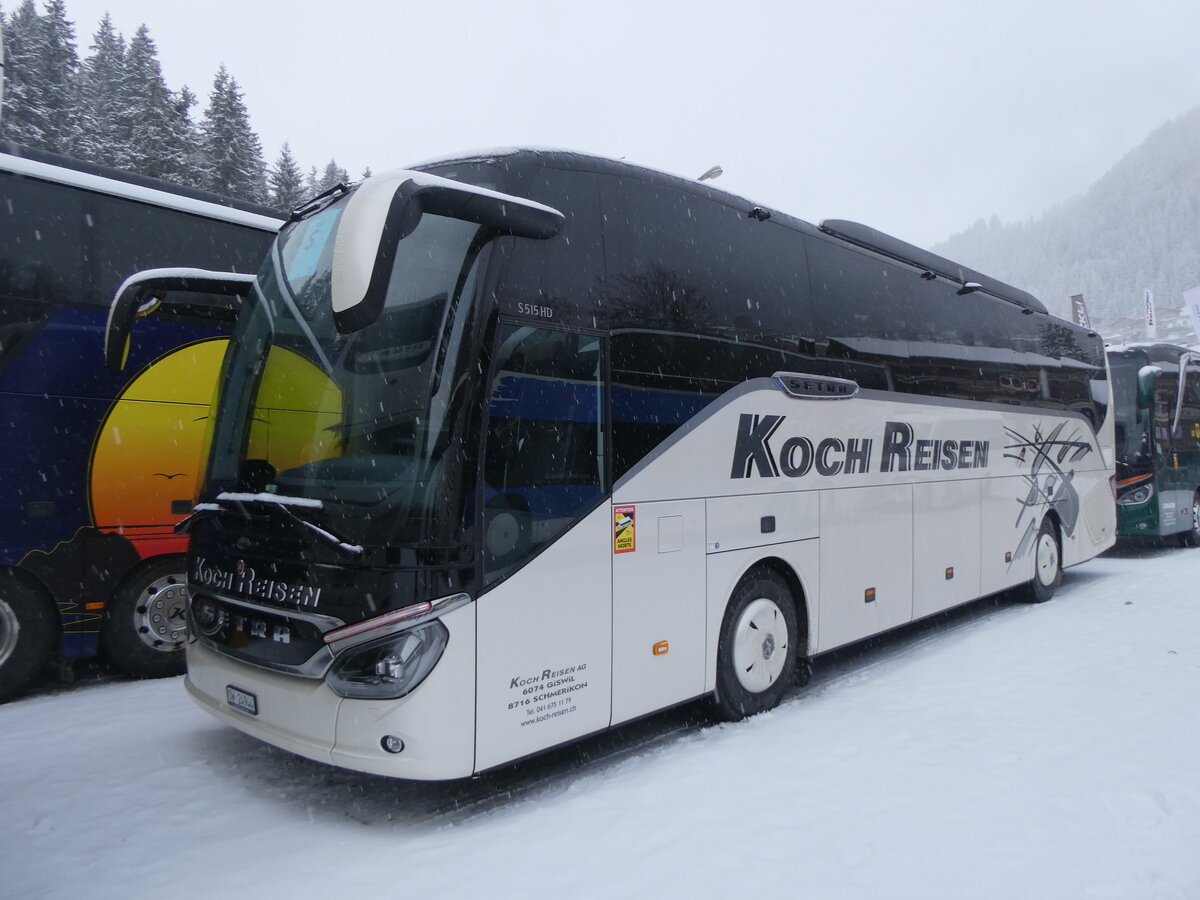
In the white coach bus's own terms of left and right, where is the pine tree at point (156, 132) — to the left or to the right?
on its right

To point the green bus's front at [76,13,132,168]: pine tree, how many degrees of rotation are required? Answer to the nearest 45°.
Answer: approximately 45° to its right

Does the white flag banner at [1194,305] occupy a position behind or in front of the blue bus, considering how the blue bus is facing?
behind

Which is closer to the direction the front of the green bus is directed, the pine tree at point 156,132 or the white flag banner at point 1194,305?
the pine tree

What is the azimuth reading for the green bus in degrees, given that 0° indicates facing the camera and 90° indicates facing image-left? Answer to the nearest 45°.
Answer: approximately 45°

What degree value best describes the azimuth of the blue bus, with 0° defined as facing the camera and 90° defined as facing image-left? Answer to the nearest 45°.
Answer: approximately 45°

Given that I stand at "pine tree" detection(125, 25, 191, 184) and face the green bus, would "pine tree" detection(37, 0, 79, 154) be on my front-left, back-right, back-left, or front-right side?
back-right

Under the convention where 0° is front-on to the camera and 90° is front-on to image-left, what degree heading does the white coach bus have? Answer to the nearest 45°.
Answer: approximately 45°

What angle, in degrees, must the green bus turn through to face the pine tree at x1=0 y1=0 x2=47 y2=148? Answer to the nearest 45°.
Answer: approximately 45° to its right

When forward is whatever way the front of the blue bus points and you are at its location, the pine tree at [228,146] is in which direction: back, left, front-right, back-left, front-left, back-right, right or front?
back-right

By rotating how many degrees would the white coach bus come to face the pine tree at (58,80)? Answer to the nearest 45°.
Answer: approximately 90° to its right

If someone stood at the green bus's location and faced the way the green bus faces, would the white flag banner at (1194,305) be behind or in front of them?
behind
